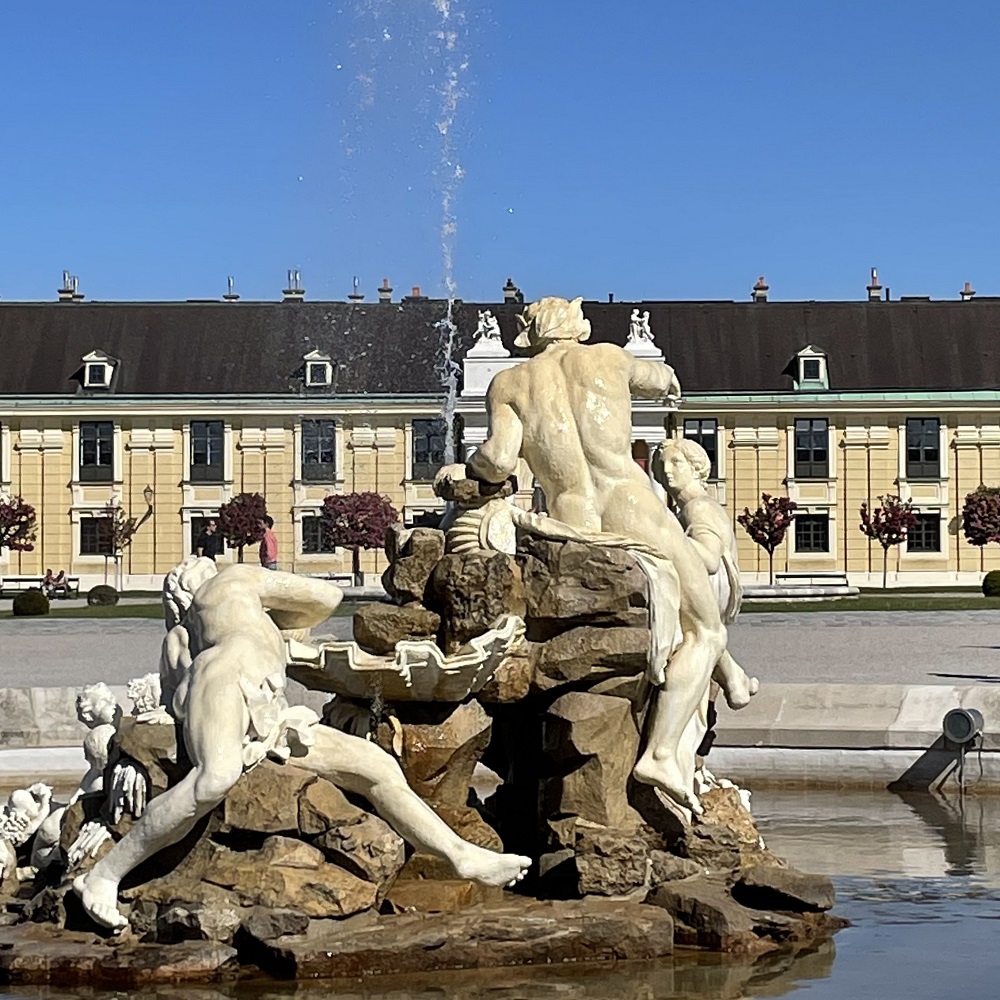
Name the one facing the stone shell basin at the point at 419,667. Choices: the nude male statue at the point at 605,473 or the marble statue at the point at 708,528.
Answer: the marble statue at the point at 708,528

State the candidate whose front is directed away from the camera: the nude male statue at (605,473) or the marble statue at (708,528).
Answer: the nude male statue

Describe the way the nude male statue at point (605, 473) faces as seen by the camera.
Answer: facing away from the viewer

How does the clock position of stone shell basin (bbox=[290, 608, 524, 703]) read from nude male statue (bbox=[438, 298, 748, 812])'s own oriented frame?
The stone shell basin is roughly at 8 o'clock from the nude male statue.

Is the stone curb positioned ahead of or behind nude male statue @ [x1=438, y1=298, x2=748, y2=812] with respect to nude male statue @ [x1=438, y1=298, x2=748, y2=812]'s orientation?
ahead

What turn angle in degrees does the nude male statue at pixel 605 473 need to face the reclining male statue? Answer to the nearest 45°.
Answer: approximately 135° to its left

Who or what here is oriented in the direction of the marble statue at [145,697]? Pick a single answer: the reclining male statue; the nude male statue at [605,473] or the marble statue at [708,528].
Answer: the marble statue at [708,528]

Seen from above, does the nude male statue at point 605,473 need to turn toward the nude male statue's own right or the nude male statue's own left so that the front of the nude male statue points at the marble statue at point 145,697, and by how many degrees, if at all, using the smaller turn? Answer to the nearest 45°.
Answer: approximately 90° to the nude male statue's own left

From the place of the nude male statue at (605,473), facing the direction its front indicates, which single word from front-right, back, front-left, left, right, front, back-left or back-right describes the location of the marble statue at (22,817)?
left
